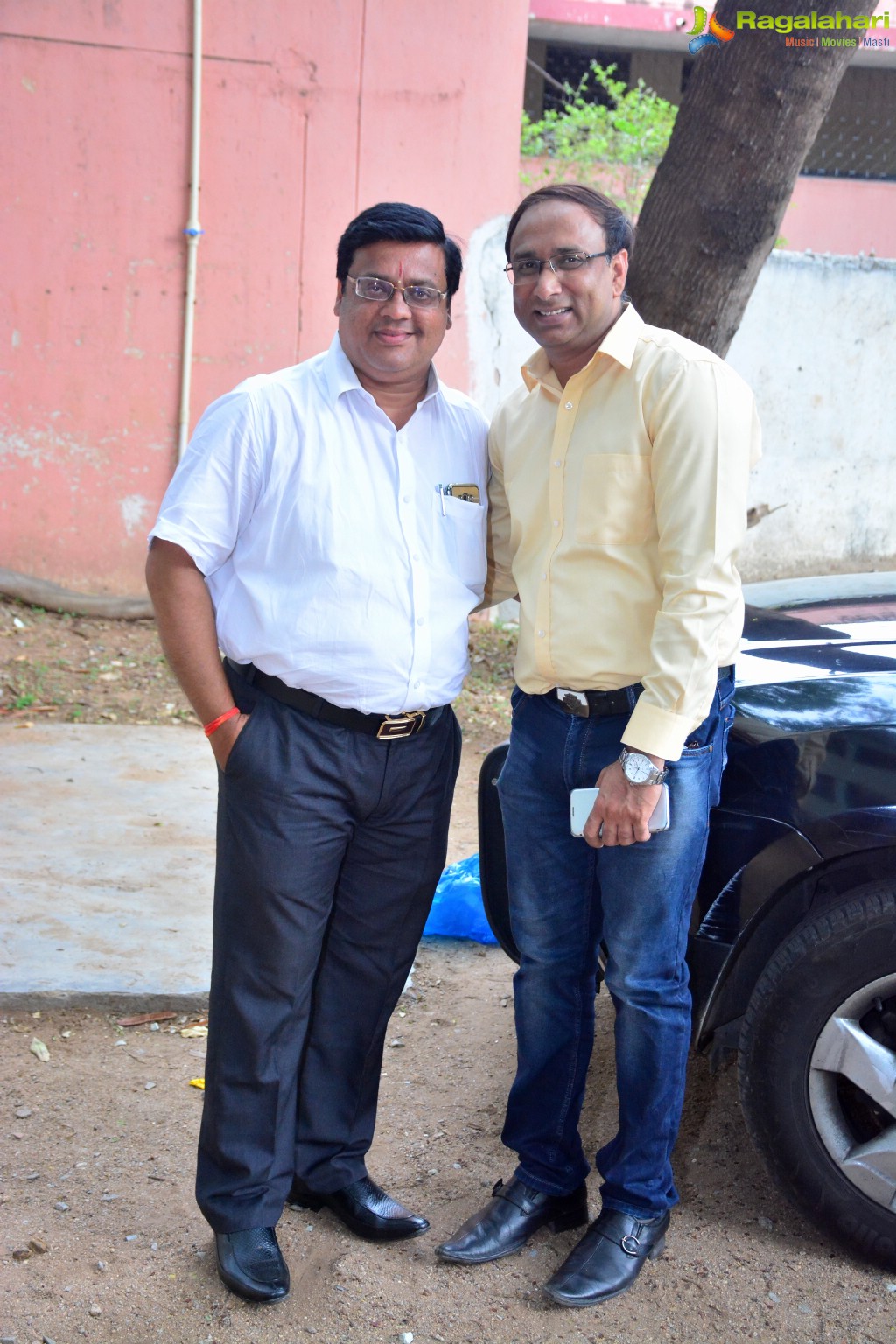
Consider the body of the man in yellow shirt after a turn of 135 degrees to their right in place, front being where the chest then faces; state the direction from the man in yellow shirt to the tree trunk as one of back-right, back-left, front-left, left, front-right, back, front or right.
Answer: front

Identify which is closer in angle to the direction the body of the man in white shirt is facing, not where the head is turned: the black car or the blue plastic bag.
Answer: the black car

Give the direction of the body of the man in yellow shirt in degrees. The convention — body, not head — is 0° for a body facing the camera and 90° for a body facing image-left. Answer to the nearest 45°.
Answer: approximately 45°

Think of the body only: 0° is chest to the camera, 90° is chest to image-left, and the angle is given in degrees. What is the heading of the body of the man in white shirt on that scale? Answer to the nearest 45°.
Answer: approximately 315°

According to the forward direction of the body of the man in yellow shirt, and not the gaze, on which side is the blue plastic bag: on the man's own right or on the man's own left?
on the man's own right

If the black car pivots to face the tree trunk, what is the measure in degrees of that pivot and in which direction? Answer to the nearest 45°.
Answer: approximately 135° to its right
